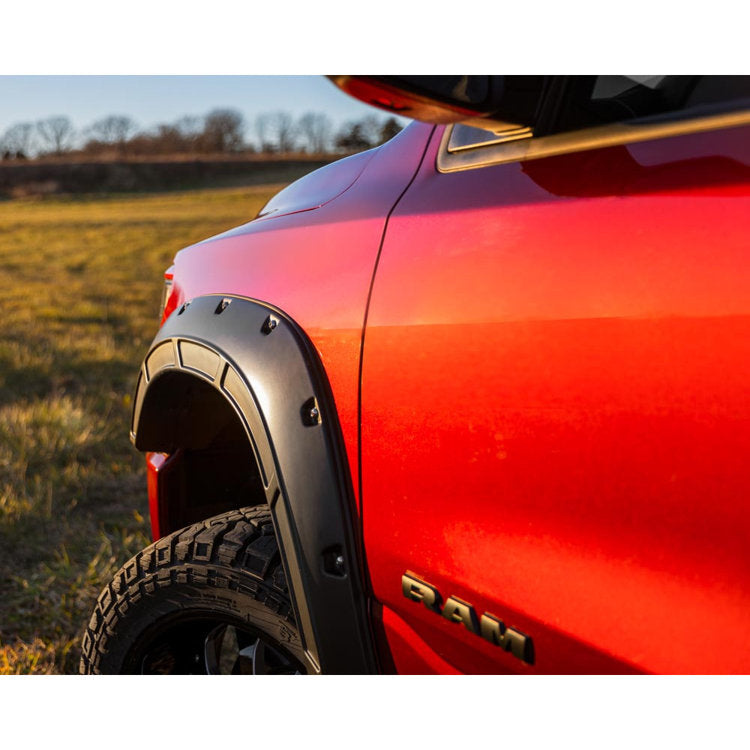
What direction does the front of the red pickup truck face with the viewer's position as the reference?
facing away from the viewer and to the left of the viewer
